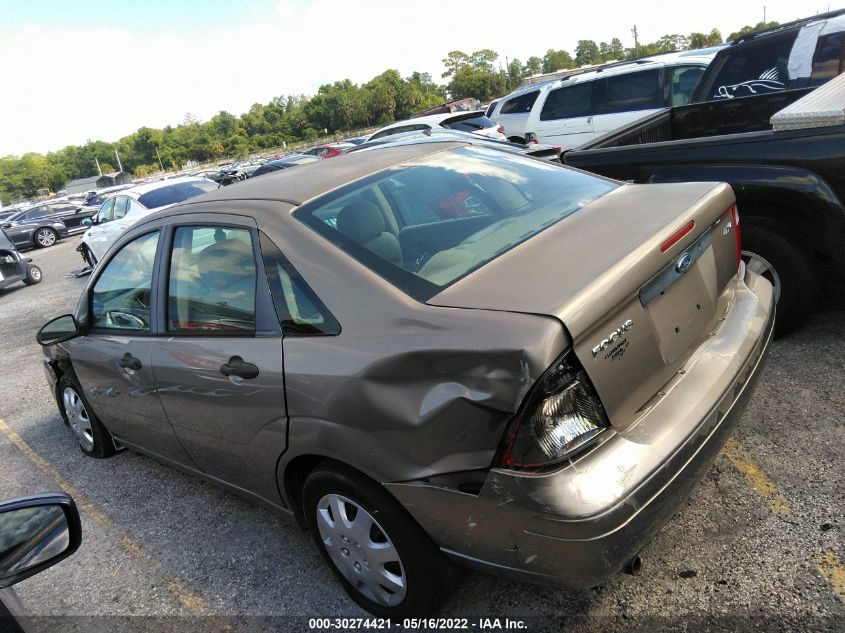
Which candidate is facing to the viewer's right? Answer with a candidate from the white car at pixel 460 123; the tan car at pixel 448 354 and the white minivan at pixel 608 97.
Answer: the white minivan

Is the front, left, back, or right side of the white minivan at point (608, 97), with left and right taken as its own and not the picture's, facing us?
right

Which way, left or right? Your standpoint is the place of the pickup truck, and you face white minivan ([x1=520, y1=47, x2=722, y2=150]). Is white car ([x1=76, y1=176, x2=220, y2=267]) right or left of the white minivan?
left

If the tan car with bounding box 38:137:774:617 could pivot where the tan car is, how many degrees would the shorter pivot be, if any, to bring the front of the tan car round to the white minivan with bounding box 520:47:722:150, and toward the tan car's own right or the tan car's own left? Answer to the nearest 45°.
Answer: approximately 90° to the tan car's own right

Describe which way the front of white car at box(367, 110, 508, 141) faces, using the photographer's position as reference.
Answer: facing away from the viewer and to the left of the viewer

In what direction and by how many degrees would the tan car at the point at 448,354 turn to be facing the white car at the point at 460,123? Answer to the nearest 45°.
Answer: approximately 45° to its right

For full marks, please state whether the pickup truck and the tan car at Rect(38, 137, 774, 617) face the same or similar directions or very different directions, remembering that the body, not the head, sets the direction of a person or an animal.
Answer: very different directions

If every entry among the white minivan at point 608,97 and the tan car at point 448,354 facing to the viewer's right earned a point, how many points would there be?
1

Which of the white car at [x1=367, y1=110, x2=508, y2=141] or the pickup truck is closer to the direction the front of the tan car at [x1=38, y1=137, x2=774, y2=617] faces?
the white car

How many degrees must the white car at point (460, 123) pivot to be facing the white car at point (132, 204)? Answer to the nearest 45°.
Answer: approximately 90° to its left

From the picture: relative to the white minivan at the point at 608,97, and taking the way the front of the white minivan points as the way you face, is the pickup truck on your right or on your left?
on your right

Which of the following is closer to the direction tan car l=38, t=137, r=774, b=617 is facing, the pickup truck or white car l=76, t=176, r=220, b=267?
the white car
